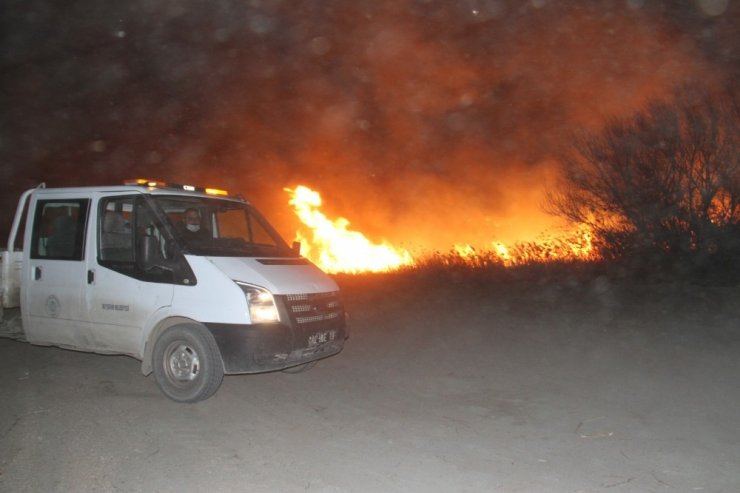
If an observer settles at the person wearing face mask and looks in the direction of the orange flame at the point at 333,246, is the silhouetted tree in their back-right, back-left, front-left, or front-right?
front-right

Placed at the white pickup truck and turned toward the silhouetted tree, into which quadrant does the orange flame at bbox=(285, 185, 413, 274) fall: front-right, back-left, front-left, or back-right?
front-left

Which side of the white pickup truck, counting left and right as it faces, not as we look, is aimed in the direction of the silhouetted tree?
left

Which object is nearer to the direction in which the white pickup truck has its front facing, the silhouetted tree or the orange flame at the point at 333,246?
the silhouetted tree

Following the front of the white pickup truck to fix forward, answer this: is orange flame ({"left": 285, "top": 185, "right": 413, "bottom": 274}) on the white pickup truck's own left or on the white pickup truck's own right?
on the white pickup truck's own left
